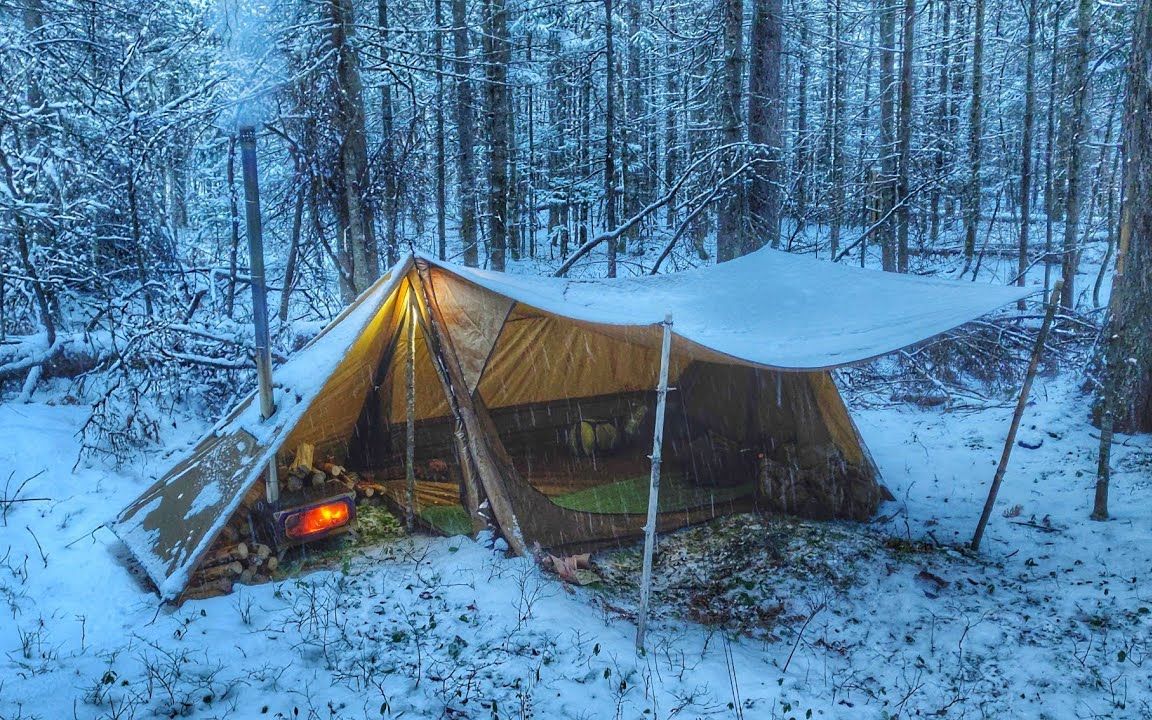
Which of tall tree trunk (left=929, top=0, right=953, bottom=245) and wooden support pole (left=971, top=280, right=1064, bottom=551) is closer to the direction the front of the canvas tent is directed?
the wooden support pole

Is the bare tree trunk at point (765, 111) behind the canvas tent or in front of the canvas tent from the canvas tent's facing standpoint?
behind

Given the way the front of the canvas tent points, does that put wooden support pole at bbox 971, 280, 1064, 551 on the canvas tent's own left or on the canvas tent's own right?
on the canvas tent's own left

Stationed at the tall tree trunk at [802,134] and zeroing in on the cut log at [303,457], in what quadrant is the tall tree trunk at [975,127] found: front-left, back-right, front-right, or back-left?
back-left

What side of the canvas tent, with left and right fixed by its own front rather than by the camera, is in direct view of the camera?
front

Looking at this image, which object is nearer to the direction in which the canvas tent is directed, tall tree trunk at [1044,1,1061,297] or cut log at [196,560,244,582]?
the cut log

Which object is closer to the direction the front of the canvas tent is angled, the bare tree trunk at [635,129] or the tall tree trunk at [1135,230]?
the tall tree trunk

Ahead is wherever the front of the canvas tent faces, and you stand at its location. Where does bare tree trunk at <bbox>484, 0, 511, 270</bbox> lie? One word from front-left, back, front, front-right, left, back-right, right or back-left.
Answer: back

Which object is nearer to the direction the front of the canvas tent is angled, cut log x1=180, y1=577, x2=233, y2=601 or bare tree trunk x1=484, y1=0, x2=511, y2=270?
the cut log

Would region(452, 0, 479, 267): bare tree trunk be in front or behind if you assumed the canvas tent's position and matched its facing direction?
behind

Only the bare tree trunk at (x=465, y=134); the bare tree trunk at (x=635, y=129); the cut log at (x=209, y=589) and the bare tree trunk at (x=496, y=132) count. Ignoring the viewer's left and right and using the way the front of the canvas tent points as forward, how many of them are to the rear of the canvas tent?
3

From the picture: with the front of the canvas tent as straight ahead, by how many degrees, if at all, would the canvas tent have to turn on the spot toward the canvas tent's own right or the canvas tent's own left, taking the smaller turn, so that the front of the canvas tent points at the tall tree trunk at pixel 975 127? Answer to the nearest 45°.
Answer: approximately 135° to the canvas tent's own left

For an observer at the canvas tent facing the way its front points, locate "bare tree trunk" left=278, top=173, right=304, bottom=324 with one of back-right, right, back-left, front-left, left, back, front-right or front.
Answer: back-right

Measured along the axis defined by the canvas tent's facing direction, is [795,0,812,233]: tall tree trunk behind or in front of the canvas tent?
behind
